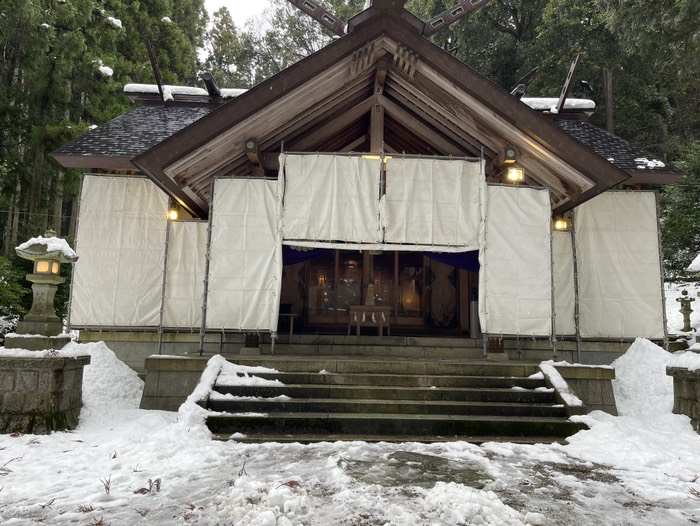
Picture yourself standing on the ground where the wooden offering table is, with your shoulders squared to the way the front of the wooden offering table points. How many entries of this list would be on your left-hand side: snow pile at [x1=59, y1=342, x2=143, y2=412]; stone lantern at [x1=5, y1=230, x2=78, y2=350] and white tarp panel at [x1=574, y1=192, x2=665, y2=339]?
1

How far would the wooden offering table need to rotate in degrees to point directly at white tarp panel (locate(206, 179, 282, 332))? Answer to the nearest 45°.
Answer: approximately 45° to its right

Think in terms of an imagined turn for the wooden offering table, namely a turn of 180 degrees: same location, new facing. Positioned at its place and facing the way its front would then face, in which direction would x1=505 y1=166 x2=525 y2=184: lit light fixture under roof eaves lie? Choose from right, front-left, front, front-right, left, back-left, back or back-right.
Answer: back-right

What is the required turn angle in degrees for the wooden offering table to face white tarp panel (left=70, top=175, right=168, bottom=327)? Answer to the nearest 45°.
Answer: approximately 90° to its right

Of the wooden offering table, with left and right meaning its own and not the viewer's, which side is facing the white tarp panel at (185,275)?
right

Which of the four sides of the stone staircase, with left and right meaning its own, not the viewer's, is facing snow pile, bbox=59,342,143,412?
right

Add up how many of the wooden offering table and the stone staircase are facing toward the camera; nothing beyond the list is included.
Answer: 2

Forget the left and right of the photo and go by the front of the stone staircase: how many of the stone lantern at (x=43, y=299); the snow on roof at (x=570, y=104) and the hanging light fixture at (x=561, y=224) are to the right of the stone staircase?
1

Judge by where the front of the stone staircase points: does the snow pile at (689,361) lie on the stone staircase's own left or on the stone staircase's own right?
on the stone staircase's own left
